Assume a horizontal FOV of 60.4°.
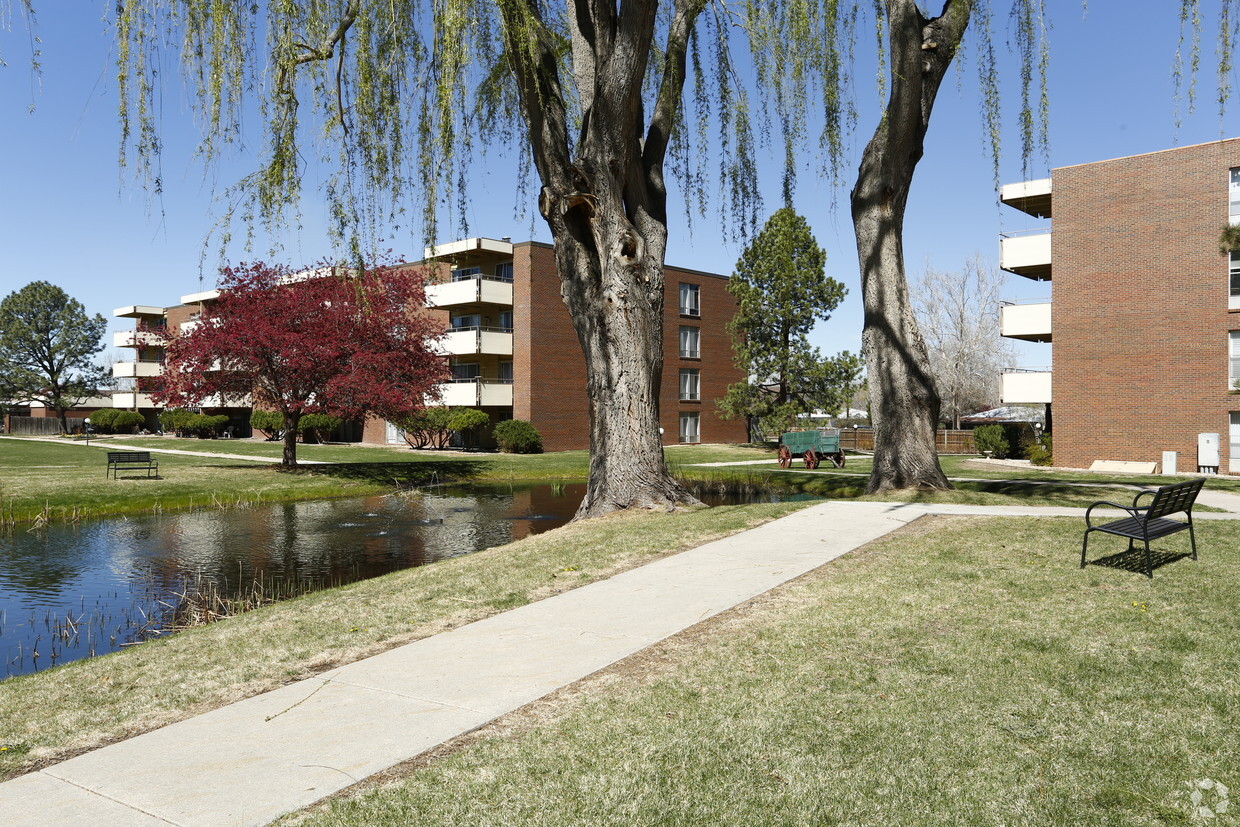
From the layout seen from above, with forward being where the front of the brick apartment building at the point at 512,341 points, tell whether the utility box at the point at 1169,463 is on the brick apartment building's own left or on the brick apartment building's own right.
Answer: on the brick apartment building's own left

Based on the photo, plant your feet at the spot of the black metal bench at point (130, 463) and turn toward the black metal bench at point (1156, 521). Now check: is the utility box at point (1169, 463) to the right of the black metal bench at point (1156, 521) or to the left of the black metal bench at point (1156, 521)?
left

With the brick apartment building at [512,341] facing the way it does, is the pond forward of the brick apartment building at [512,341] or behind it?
forward

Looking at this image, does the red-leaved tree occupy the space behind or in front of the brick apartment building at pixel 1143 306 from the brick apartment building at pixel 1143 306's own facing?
in front

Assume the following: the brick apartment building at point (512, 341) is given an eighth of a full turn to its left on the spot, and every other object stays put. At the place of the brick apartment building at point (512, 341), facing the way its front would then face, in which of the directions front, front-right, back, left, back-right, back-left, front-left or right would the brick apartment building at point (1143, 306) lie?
front-left

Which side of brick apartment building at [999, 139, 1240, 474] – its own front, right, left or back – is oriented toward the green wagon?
front

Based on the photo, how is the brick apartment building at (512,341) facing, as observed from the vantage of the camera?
facing the viewer and to the left of the viewer

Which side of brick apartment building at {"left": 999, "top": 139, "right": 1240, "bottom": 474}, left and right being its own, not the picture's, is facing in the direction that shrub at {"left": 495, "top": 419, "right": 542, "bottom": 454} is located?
front

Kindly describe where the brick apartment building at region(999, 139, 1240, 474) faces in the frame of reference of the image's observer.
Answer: facing to the left of the viewer

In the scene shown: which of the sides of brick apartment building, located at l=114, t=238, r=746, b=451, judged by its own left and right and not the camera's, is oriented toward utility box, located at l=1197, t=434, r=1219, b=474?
left
